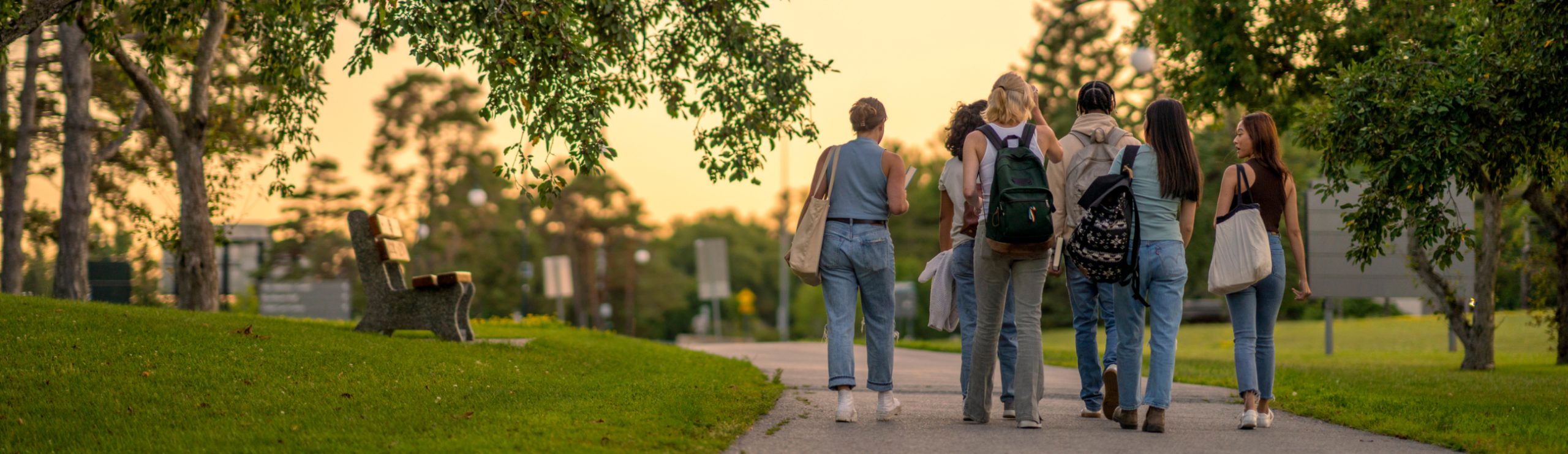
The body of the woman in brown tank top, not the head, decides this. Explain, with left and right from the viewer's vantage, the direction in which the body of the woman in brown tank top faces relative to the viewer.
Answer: facing away from the viewer

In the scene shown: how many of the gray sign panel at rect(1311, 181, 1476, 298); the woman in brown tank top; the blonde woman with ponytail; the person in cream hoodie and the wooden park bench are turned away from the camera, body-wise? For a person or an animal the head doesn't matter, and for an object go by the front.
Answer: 4

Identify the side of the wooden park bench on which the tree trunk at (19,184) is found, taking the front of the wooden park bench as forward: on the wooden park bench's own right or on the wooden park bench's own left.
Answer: on the wooden park bench's own left

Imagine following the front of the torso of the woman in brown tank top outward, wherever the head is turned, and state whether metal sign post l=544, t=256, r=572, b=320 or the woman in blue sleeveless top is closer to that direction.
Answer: the metal sign post

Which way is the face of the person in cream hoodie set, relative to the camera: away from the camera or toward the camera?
away from the camera

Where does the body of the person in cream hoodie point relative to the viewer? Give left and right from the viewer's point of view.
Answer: facing away from the viewer

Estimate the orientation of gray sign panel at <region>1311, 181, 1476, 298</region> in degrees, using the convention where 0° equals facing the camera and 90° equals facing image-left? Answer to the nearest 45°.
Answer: approximately 180°

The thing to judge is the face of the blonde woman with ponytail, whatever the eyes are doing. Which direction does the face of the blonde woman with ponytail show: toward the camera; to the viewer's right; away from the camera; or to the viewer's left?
away from the camera

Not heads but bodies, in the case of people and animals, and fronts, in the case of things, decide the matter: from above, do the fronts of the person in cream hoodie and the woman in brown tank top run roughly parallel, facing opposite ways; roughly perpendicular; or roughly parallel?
roughly parallel

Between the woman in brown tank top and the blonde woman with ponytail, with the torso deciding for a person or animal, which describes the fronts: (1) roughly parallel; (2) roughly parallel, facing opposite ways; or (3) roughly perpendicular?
roughly parallel

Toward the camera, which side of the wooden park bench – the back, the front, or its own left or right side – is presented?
right

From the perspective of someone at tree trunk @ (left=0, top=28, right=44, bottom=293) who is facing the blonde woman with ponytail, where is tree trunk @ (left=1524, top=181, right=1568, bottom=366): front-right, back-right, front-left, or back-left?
front-left

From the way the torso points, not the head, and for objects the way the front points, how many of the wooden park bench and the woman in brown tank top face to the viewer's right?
1
